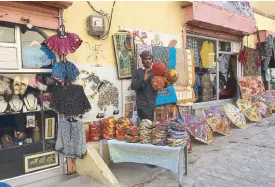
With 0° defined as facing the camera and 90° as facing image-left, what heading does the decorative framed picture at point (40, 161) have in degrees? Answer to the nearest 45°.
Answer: approximately 315°

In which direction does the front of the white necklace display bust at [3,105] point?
toward the camera

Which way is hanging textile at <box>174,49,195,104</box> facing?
toward the camera

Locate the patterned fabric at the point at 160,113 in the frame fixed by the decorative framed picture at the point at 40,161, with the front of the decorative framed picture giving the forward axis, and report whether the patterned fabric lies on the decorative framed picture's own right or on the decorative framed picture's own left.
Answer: on the decorative framed picture's own left

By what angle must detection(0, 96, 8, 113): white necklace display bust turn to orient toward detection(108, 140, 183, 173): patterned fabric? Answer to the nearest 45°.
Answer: approximately 45° to its left

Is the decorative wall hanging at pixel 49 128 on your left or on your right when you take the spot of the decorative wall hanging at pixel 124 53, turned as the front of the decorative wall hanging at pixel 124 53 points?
on your right

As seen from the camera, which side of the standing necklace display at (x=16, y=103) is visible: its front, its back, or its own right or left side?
front

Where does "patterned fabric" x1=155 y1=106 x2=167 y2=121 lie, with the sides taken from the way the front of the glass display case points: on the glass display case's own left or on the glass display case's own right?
on the glass display case's own left

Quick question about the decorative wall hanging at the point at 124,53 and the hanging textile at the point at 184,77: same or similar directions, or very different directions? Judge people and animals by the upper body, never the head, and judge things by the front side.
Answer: same or similar directions

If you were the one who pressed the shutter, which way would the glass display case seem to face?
facing the viewer and to the right of the viewer

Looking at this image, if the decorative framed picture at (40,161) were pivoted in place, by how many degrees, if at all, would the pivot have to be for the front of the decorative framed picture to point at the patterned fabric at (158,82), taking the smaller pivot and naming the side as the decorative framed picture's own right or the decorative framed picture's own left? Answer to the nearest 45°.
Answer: approximately 45° to the decorative framed picture's own left

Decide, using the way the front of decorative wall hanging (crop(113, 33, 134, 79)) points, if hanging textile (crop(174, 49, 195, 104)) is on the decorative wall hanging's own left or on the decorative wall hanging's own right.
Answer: on the decorative wall hanging's own left

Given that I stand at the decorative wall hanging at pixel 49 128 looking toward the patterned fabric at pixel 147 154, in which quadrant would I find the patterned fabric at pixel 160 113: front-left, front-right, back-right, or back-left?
front-left

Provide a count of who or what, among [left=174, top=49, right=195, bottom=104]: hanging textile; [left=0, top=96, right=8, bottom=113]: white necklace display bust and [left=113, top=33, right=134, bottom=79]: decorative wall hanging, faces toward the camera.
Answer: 3
